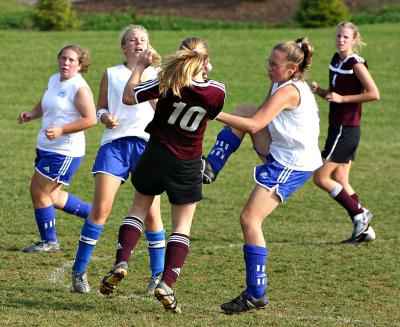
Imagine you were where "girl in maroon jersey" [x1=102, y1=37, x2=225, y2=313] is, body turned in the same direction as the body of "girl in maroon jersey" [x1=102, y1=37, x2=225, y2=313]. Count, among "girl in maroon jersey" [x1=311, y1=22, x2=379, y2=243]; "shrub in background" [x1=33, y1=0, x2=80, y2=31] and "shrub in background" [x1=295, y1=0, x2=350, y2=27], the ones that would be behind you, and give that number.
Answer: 0

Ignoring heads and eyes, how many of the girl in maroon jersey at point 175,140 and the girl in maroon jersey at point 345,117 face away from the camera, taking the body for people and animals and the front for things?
1

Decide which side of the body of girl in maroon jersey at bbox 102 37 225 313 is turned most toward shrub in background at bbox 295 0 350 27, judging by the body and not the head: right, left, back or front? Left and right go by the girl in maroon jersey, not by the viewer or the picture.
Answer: front

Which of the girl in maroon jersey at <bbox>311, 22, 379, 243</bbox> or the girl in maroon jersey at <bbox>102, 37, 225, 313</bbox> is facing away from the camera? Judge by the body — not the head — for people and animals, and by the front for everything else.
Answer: the girl in maroon jersey at <bbox>102, 37, 225, 313</bbox>

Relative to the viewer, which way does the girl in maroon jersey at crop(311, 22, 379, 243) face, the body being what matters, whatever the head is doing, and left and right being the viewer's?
facing the viewer and to the left of the viewer

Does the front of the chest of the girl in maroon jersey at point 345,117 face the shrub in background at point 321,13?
no

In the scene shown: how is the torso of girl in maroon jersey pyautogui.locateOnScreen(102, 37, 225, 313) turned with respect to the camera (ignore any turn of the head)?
away from the camera

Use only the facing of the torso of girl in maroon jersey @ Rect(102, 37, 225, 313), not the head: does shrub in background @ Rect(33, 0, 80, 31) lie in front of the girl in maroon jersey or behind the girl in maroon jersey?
in front
